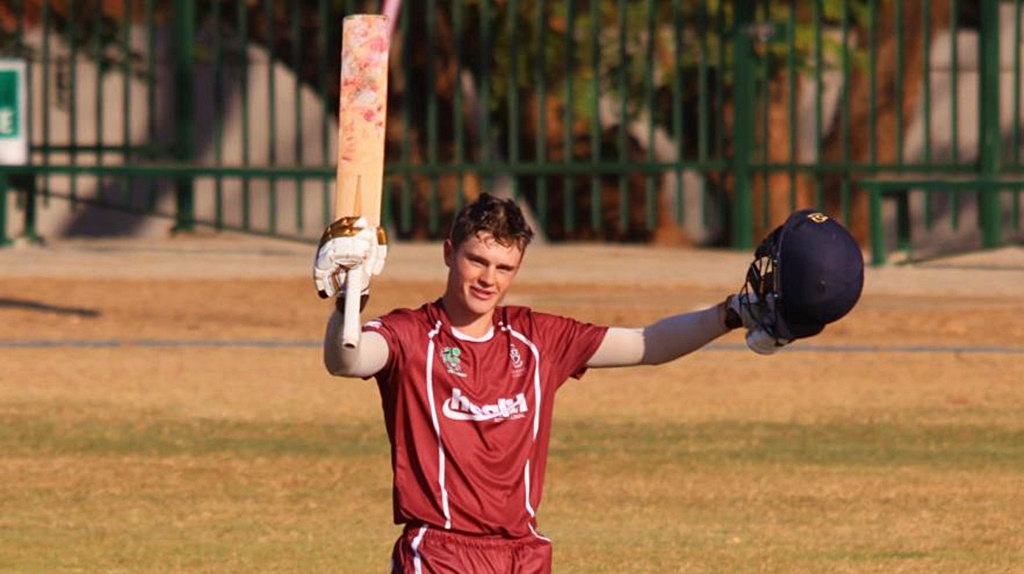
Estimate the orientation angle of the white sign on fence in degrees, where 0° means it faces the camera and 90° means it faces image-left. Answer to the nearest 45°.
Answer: approximately 0°
